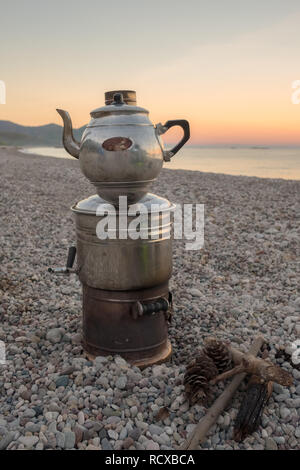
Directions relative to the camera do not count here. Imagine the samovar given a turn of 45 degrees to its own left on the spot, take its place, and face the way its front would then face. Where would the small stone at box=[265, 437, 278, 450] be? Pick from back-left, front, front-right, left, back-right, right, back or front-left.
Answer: left

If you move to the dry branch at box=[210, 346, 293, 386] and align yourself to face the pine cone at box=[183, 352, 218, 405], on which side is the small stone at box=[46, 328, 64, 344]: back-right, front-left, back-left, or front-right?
front-right

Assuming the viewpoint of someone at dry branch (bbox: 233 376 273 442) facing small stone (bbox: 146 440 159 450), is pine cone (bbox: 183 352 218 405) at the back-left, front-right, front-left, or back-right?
front-right

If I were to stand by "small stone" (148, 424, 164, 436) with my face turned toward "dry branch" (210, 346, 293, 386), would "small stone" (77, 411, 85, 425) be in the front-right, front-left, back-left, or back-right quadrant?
back-left

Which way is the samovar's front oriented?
to the viewer's left

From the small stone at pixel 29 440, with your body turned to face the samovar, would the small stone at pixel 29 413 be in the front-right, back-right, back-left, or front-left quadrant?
front-left

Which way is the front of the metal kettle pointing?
to the viewer's left

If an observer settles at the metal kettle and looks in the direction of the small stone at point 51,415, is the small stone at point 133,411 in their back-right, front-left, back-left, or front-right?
front-left
